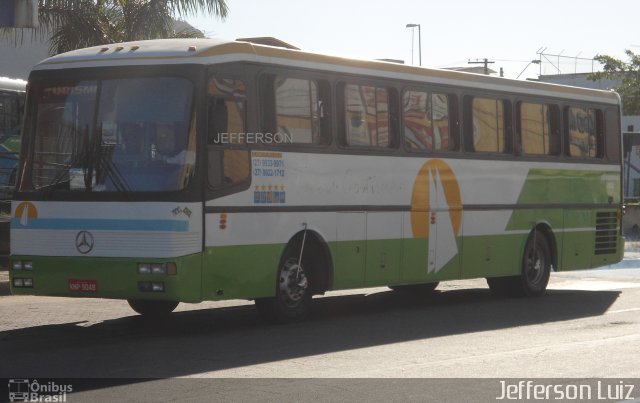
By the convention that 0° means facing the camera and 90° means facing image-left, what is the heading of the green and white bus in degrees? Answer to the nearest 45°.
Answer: approximately 45°
